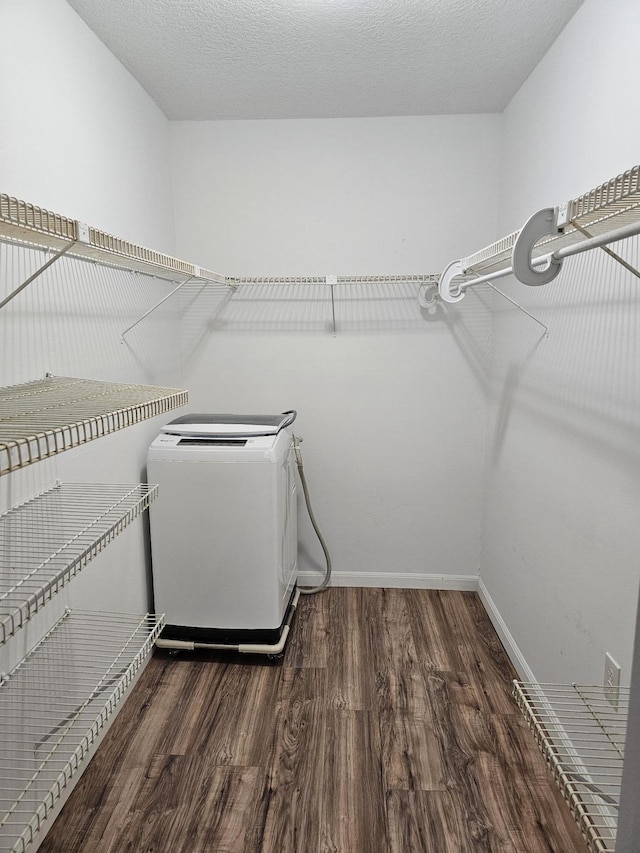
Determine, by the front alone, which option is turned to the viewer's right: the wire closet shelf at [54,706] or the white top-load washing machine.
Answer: the wire closet shelf

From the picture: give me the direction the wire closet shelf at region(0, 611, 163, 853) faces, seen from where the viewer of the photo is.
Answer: facing to the right of the viewer

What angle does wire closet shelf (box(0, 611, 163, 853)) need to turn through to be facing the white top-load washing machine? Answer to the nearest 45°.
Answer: approximately 45° to its left

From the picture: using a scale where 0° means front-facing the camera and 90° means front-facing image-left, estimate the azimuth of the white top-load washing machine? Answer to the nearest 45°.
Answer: approximately 0°

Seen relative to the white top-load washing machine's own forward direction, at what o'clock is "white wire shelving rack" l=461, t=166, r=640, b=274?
The white wire shelving rack is roughly at 11 o'clock from the white top-load washing machine.

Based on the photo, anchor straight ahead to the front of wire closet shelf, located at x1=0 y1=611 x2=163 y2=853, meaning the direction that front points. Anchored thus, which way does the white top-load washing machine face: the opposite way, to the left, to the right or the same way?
to the right

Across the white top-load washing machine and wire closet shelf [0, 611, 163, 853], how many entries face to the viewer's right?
1
